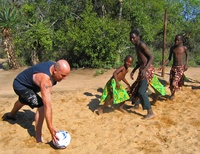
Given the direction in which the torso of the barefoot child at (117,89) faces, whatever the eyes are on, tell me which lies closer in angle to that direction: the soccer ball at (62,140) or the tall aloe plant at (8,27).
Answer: the soccer ball

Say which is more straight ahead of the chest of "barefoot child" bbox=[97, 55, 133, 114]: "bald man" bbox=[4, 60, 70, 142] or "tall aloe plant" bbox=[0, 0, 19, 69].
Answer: the bald man

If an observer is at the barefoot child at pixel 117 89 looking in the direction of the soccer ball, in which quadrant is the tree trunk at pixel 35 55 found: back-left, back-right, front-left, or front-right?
back-right
